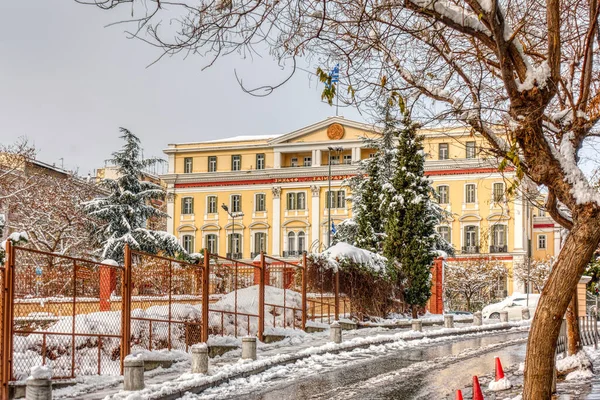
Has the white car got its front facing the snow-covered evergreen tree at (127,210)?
yes

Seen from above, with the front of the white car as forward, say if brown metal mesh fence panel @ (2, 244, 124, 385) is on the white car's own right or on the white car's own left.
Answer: on the white car's own left

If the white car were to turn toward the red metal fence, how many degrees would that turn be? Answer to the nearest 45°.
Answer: approximately 90° to its left

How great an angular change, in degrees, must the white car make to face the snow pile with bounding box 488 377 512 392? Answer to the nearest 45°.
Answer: approximately 90° to its left

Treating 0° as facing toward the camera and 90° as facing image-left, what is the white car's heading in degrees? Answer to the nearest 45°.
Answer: approximately 90°

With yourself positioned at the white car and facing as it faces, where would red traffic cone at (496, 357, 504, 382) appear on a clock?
The red traffic cone is roughly at 9 o'clock from the white car.
